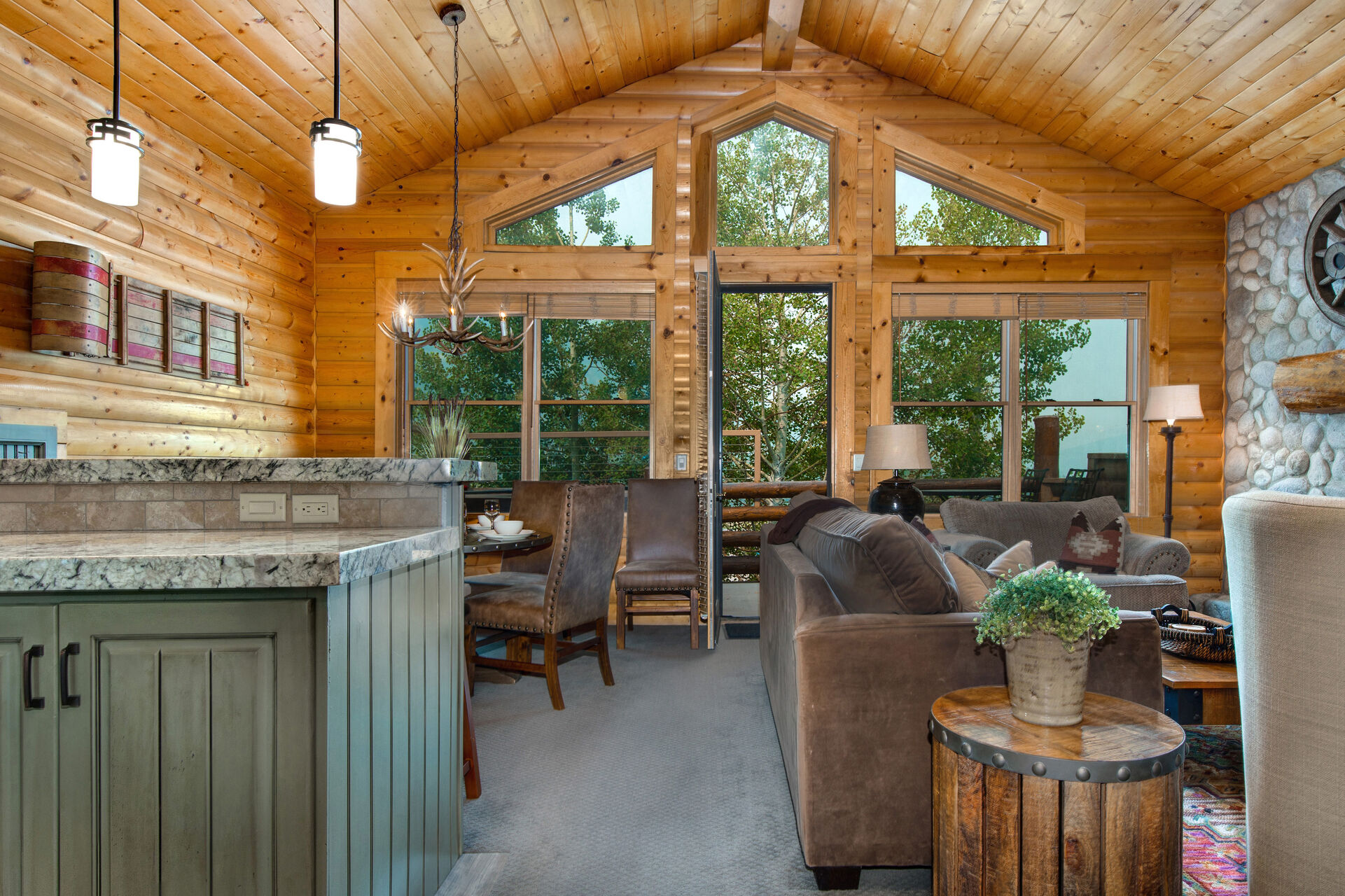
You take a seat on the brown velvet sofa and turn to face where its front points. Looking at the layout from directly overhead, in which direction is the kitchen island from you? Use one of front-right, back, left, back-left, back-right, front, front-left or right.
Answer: back-right

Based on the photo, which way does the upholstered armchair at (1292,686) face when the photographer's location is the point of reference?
facing away from the viewer

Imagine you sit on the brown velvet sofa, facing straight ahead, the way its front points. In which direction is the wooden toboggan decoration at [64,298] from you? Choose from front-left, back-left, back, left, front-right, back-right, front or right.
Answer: back

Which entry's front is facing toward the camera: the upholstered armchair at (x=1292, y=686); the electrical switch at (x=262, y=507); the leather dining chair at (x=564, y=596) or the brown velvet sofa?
the electrical switch

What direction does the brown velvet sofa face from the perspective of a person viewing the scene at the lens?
facing to the right of the viewer

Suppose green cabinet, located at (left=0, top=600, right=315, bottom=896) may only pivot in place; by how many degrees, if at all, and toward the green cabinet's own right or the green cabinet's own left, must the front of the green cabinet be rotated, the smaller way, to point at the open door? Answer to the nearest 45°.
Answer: approximately 135° to the green cabinet's own left

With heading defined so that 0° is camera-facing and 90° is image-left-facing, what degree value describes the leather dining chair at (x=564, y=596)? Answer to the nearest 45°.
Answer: approximately 135°

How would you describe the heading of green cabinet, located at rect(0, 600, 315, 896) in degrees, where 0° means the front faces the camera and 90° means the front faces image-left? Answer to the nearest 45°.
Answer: approximately 0°

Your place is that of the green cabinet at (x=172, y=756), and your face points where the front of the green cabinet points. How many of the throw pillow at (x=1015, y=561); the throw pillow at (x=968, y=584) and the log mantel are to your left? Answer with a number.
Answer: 3

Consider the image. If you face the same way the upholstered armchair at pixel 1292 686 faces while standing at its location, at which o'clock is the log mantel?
The log mantel is roughly at 12 o'clock from the upholstered armchair.
